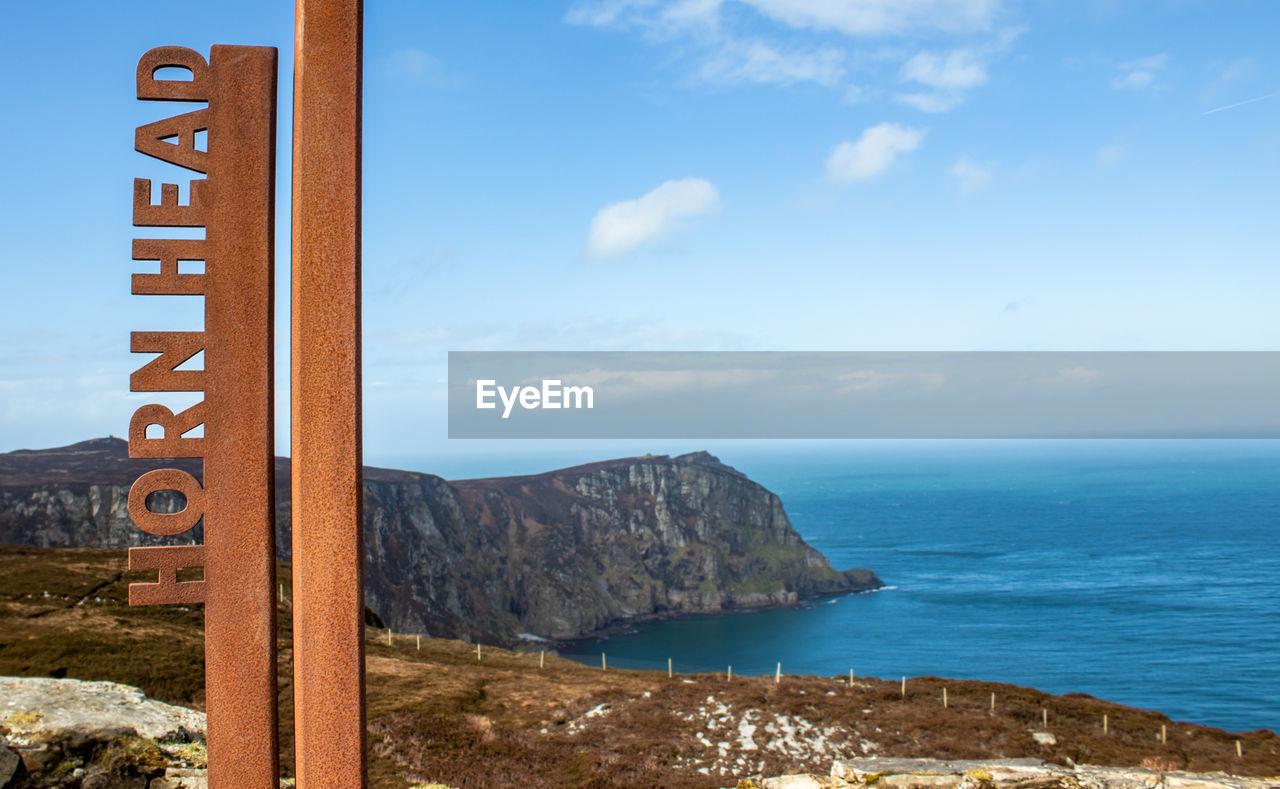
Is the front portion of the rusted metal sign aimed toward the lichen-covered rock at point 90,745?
no

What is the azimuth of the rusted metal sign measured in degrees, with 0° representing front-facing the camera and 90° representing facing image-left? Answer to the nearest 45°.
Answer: approximately 0°
